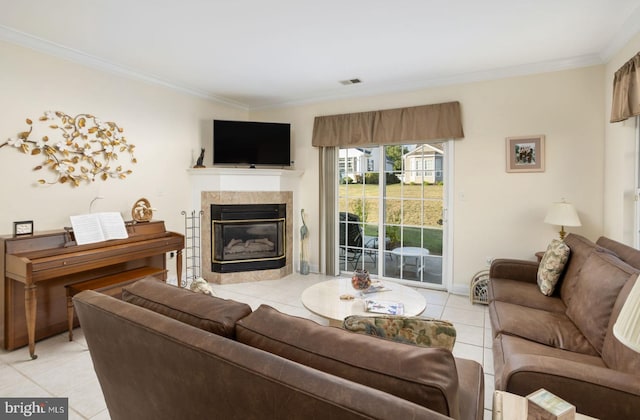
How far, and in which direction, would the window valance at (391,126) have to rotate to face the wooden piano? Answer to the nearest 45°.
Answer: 0° — it already faces it

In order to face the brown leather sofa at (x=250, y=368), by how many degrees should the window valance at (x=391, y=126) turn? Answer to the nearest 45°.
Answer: approximately 45° to its left

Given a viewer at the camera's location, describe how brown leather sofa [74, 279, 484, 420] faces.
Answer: facing away from the viewer and to the right of the viewer

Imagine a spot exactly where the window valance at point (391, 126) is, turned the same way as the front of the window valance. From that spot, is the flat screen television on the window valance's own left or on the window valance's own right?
on the window valance's own right

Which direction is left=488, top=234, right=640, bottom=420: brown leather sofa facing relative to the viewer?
to the viewer's left

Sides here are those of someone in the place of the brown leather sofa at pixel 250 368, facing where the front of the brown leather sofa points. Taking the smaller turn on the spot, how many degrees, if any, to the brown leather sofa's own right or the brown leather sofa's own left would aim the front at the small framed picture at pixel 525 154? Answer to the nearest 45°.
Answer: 0° — it already faces it

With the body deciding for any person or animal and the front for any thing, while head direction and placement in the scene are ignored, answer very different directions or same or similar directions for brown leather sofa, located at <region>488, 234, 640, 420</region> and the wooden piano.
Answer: very different directions

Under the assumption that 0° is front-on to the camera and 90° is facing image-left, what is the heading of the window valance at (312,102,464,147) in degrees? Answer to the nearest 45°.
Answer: approximately 45°

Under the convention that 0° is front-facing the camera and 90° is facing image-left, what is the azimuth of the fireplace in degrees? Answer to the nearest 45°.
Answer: approximately 0°

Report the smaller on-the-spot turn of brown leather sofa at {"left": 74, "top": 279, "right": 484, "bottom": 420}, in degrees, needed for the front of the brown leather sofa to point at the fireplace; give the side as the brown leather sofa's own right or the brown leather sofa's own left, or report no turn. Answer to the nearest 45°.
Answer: approximately 45° to the brown leather sofa's own left

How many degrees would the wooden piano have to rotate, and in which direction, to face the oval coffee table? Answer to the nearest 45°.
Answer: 0° — it already faces it

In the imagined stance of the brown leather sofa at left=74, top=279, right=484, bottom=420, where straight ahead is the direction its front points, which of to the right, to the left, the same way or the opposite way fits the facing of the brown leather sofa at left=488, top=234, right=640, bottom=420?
to the left
